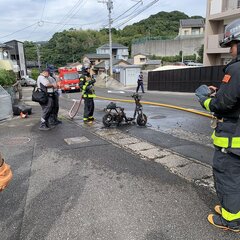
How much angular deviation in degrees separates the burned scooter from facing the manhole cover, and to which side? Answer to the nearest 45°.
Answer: approximately 135° to its right

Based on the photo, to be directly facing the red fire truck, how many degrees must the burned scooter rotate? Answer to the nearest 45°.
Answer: approximately 90° to its left

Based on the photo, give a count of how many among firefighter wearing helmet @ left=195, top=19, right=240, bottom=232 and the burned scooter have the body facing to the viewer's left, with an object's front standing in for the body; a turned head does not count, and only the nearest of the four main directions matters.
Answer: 1

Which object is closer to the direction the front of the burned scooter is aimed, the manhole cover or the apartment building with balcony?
the apartment building with balcony

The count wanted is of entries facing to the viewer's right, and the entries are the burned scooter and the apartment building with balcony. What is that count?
1

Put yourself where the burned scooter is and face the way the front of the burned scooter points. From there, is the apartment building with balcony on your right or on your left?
on your left

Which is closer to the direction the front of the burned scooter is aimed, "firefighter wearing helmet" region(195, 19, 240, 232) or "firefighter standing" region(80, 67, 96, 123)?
the firefighter wearing helmet

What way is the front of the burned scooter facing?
to the viewer's right

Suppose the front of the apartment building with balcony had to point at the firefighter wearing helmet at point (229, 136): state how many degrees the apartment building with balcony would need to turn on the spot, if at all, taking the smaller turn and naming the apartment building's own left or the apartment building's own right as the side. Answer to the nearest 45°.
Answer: approximately 45° to the apartment building's own left

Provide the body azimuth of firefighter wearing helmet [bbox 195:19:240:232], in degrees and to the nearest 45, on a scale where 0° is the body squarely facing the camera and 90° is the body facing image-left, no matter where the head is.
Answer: approximately 90°

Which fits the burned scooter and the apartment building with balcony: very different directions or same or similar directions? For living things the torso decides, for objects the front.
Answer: very different directions

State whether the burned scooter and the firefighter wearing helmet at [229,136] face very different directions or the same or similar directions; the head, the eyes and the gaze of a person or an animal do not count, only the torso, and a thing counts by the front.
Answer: very different directions
